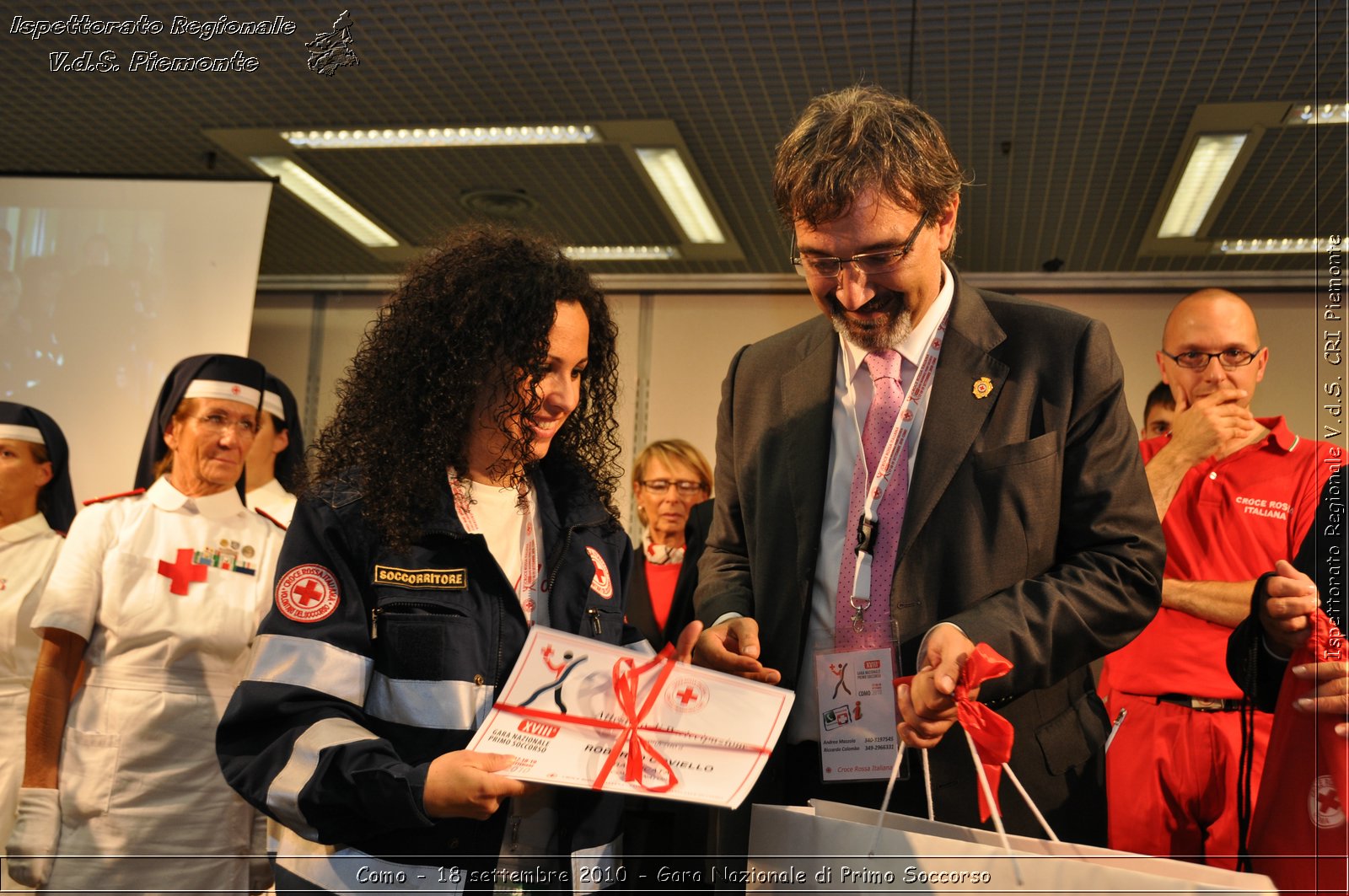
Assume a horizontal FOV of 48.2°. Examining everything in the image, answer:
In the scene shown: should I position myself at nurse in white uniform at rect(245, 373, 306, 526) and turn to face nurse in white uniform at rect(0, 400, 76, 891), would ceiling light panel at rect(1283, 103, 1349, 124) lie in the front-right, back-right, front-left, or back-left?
back-left

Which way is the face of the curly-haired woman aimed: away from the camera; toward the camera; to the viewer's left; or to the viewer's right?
to the viewer's right

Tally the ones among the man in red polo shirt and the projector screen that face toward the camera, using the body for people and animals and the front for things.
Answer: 2

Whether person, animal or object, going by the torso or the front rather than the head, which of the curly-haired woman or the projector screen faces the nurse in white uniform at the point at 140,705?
the projector screen

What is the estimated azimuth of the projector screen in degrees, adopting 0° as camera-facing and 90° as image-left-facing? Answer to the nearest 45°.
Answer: approximately 0°

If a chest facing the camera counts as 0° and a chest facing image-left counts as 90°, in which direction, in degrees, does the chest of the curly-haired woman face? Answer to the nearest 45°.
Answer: approximately 315°

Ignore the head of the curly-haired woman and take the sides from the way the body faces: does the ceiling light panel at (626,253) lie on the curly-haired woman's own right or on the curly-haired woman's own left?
on the curly-haired woman's own left
